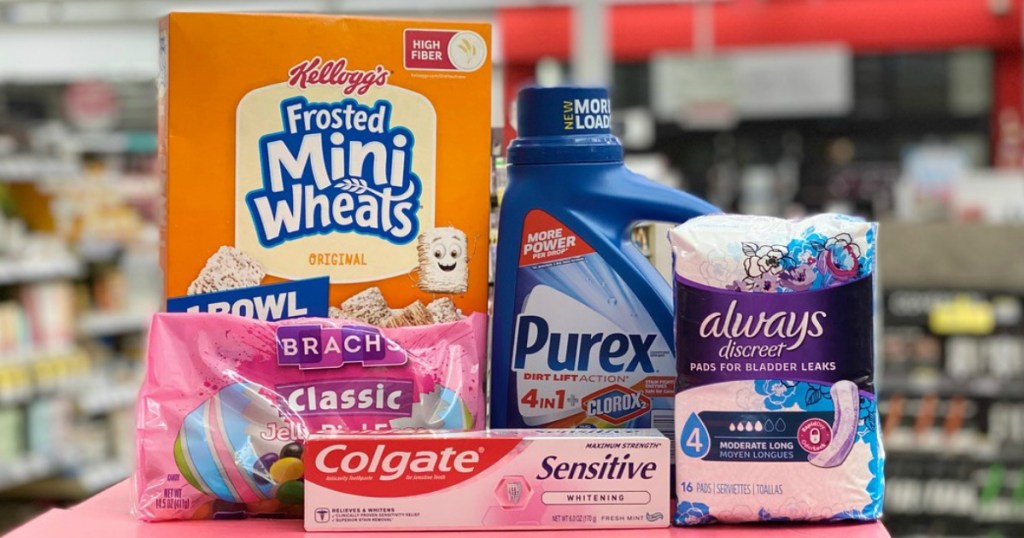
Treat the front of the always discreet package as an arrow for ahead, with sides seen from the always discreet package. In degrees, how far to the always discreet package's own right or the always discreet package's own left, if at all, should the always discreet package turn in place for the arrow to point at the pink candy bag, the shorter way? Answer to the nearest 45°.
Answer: approximately 90° to the always discreet package's own right

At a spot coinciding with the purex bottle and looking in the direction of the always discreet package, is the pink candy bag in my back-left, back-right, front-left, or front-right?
back-right

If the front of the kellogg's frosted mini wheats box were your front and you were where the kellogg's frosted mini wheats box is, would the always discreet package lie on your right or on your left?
on your left

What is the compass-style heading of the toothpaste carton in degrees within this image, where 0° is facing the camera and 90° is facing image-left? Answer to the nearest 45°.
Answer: approximately 0°

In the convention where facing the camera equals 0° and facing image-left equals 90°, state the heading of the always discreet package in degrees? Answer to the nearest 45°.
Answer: approximately 0°
